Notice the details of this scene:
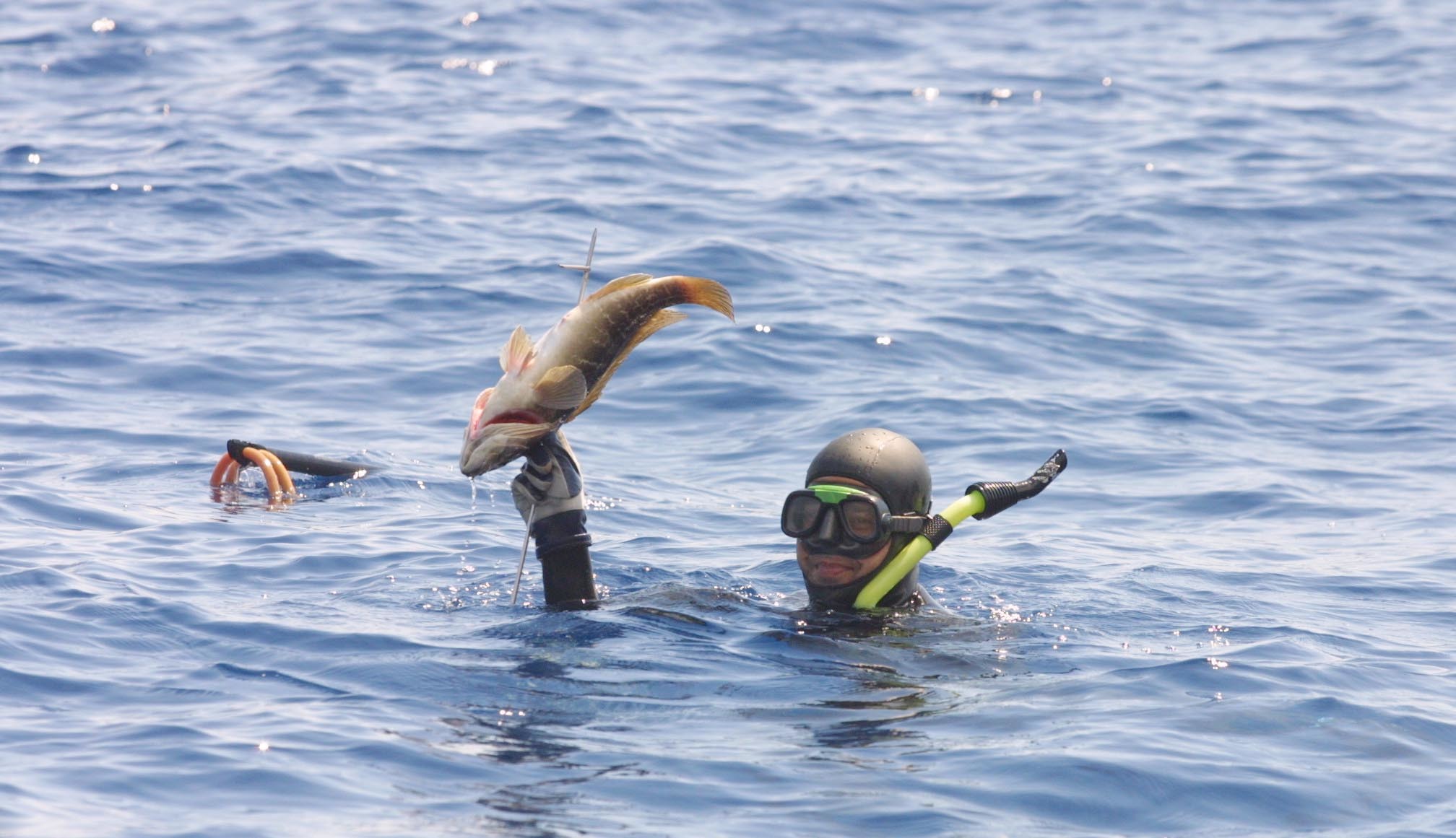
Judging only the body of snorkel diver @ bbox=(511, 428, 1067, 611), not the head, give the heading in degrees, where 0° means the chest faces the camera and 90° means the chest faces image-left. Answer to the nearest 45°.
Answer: approximately 45°

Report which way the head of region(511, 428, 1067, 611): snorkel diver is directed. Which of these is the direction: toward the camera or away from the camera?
toward the camera
